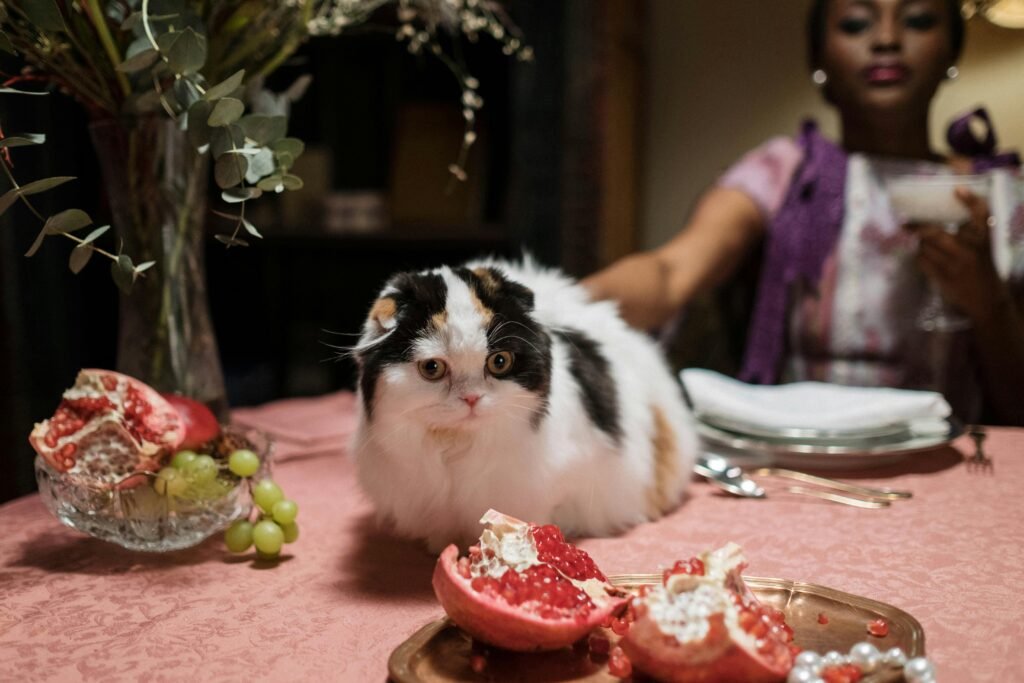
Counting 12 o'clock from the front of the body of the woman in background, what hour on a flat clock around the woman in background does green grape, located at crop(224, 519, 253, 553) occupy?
The green grape is roughly at 1 o'clock from the woman in background.

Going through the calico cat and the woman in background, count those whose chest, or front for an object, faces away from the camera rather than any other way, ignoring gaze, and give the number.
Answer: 0

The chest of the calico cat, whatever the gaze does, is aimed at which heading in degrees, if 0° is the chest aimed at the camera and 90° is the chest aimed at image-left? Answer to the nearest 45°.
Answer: approximately 45°

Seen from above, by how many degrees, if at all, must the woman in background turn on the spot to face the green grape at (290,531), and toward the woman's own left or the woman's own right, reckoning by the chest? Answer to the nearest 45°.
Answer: approximately 45° to the woman's own right

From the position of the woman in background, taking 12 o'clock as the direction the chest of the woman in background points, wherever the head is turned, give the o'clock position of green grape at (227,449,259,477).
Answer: The green grape is roughly at 1 o'clock from the woman in background.

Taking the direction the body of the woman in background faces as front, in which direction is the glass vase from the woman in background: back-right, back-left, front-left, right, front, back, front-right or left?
front-right

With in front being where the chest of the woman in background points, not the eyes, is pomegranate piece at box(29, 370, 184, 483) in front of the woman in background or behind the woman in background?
in front

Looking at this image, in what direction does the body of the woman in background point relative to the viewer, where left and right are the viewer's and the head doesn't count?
facing the viewer

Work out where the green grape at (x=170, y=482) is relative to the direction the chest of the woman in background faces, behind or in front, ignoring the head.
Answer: in front

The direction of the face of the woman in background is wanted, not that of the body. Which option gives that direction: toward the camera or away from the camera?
toward the camera

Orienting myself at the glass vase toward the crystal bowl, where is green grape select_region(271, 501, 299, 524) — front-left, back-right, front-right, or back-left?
front-left
